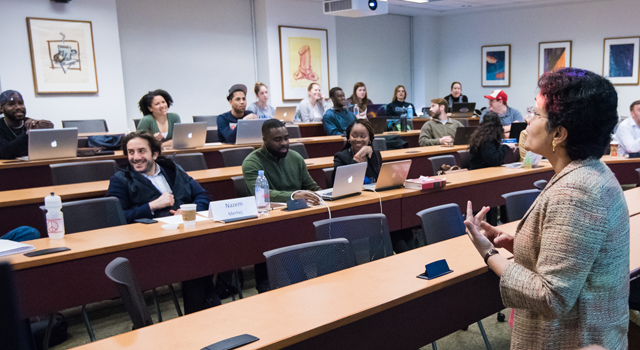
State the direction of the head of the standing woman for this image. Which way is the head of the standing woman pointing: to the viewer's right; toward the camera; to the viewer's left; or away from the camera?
to the viewer's left

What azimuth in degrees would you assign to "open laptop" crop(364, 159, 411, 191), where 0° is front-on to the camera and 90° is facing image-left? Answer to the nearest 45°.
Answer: approximately 135°

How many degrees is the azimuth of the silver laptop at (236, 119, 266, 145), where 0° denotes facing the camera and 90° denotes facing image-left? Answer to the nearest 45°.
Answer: approximately 180°

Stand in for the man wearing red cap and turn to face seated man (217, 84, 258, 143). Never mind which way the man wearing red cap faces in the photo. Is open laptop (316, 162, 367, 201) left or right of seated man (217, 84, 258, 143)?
left

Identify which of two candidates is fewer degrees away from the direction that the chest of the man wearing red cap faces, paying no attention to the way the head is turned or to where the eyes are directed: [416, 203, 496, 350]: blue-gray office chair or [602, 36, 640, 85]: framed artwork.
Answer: the blue-gray office chair

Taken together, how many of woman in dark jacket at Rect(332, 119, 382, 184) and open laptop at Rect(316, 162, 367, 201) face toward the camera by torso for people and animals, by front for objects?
1

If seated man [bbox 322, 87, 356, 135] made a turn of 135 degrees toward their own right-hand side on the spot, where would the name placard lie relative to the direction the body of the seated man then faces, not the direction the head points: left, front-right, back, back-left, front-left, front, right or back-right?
left

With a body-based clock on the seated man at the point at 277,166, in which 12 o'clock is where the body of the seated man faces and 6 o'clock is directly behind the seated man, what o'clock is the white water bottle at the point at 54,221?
The white water bottle is roughly at 3 o'clock from the seated man.

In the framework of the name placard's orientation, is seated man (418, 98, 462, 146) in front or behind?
behind

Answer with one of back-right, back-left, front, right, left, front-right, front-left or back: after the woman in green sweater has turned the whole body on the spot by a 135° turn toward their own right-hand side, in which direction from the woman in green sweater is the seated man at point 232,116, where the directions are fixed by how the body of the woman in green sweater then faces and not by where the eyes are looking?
back

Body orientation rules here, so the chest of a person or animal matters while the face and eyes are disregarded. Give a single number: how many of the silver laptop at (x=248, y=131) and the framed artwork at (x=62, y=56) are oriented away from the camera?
1

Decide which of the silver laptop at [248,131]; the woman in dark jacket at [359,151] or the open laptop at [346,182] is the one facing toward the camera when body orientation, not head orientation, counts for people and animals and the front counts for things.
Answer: the woman in dark jacket

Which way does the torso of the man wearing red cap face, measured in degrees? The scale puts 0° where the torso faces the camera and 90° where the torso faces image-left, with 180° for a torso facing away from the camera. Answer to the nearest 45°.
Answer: approximately 45°
